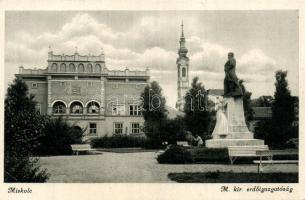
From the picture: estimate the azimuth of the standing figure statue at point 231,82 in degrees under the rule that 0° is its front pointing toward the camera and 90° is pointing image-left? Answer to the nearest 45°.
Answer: approximately 45°
